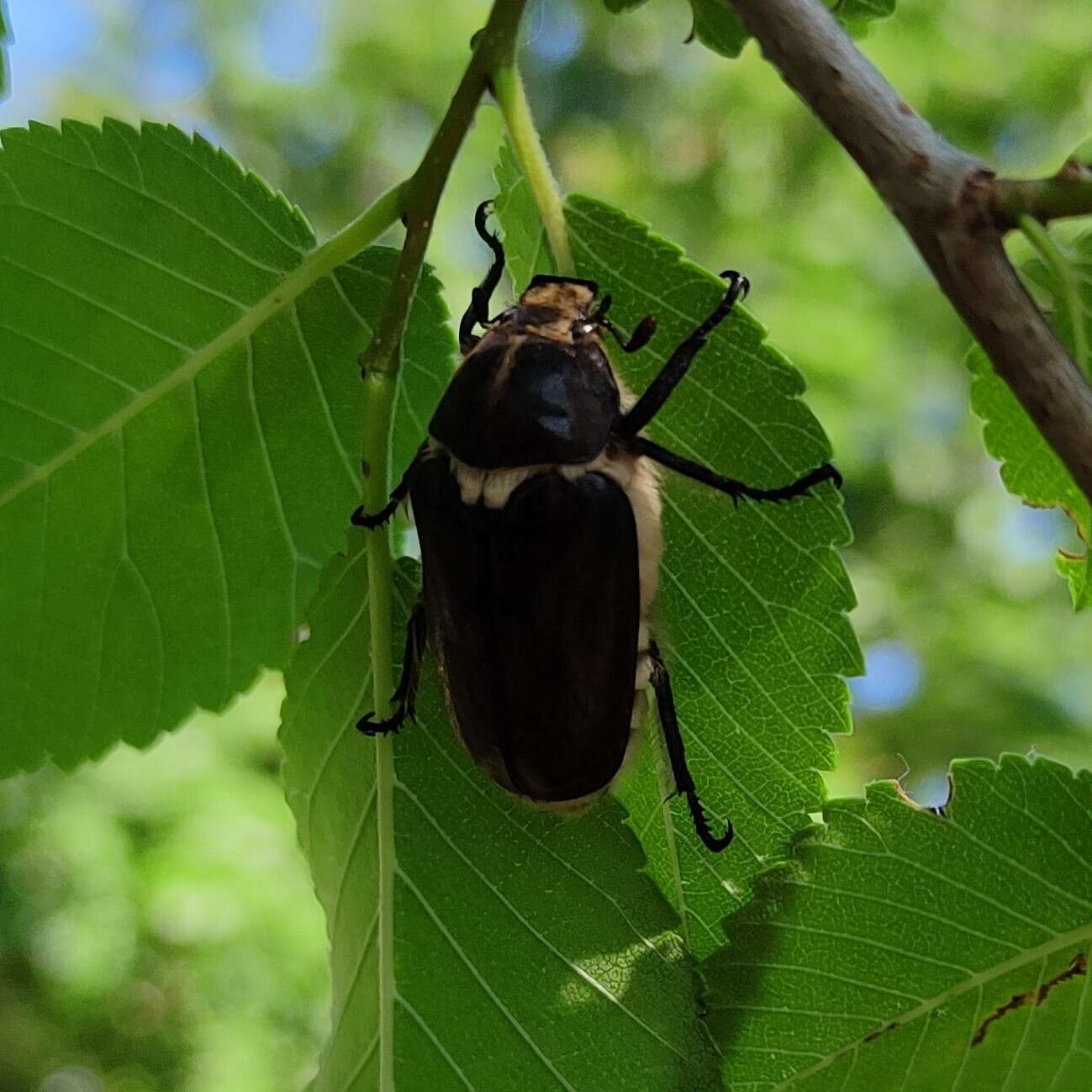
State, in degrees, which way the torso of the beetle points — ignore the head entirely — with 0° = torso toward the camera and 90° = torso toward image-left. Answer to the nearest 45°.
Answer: approximately 180°
